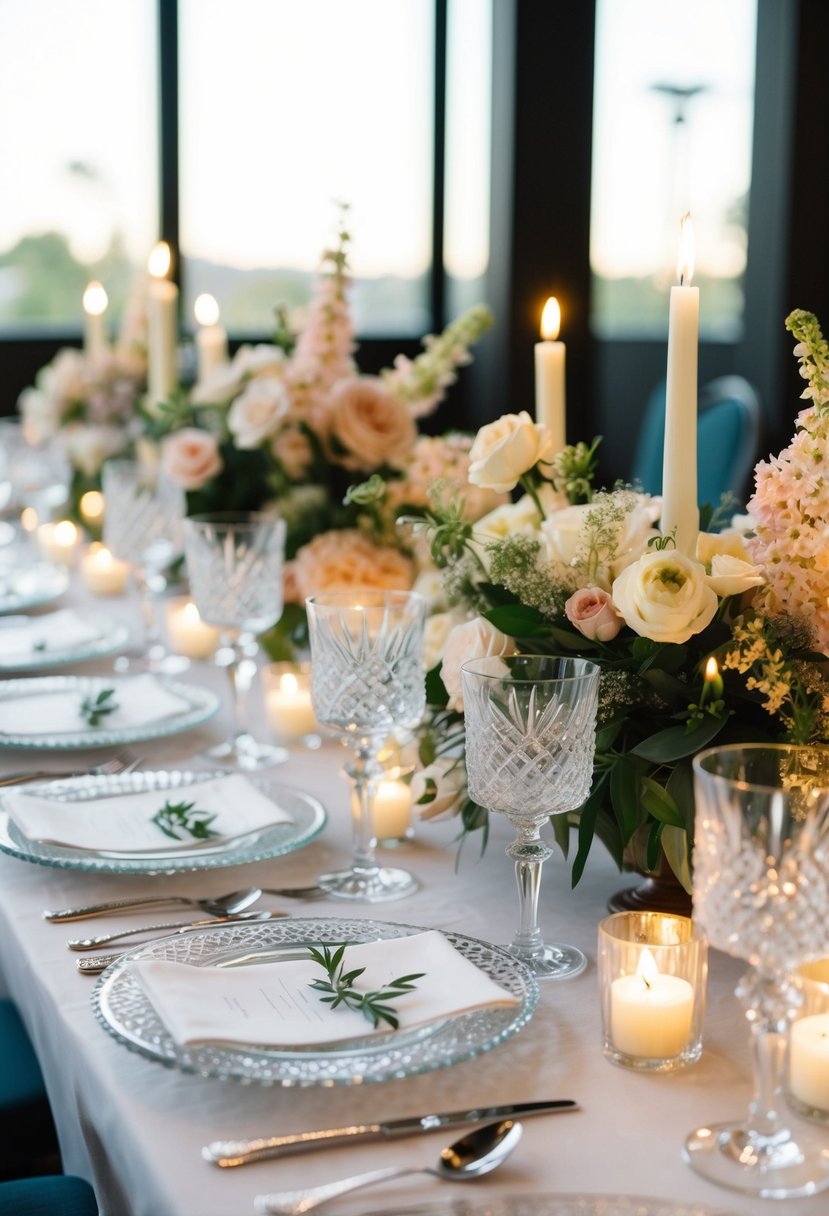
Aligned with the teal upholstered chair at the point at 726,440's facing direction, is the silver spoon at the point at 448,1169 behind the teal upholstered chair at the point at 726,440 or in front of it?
in front

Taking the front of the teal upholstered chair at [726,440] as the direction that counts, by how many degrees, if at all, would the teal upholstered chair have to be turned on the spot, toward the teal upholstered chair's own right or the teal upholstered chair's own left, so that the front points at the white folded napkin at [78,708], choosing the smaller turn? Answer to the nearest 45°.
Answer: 0° — it already faces it

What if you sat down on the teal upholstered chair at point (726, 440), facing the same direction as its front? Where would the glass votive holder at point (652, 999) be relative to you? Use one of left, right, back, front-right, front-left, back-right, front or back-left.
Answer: front-left

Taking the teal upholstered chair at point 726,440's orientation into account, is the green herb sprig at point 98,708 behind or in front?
in front

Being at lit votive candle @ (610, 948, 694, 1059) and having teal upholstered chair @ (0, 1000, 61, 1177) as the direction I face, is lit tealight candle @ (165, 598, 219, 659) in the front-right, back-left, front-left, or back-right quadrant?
front-right

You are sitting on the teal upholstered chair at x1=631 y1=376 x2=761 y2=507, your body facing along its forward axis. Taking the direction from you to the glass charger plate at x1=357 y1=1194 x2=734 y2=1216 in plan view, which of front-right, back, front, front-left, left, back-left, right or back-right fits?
front-left

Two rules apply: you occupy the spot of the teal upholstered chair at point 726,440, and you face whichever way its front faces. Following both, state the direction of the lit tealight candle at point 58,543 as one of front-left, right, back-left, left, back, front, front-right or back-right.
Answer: front-right

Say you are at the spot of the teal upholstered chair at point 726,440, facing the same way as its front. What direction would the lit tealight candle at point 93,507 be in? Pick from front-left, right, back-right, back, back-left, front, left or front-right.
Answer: front-right

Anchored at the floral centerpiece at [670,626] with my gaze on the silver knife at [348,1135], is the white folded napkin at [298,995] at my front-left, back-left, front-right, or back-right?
front-right
